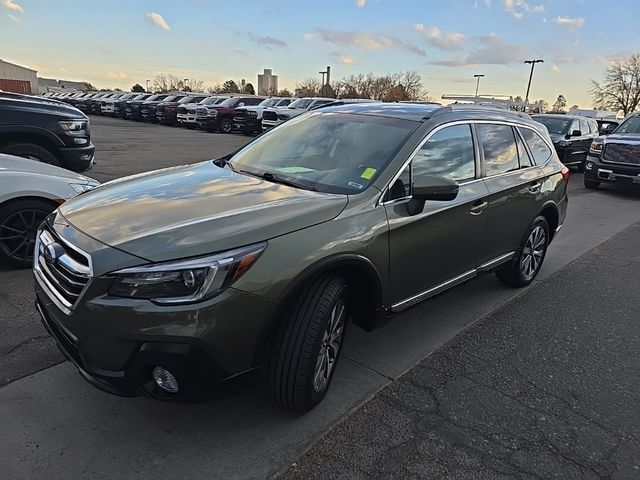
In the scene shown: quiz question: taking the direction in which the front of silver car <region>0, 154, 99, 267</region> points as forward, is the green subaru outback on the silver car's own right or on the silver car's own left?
on the silver car's own right

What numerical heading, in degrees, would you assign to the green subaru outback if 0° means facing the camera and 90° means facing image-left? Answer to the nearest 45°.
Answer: approximately 45°

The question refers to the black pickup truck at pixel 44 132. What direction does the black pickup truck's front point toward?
to the viewer's right

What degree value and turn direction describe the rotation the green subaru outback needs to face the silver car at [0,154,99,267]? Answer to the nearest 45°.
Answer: approximately 90° to its right

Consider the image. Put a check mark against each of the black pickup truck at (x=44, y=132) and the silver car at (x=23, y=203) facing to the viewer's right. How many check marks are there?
2

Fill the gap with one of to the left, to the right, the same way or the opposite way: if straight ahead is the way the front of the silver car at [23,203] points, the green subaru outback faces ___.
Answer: the opposite way

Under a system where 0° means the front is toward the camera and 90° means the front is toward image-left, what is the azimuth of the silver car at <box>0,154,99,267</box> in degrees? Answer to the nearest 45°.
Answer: approximately 270°

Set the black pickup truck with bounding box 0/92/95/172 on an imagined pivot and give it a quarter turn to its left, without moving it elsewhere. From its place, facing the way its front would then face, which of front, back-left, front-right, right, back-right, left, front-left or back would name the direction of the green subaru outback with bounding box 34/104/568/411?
back

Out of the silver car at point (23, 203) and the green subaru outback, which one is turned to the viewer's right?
the silver car

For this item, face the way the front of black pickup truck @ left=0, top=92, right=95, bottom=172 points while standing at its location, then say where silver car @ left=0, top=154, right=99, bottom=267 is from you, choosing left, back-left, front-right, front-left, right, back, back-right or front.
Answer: right

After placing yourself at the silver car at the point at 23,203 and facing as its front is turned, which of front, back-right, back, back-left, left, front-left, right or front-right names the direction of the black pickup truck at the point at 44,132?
left
